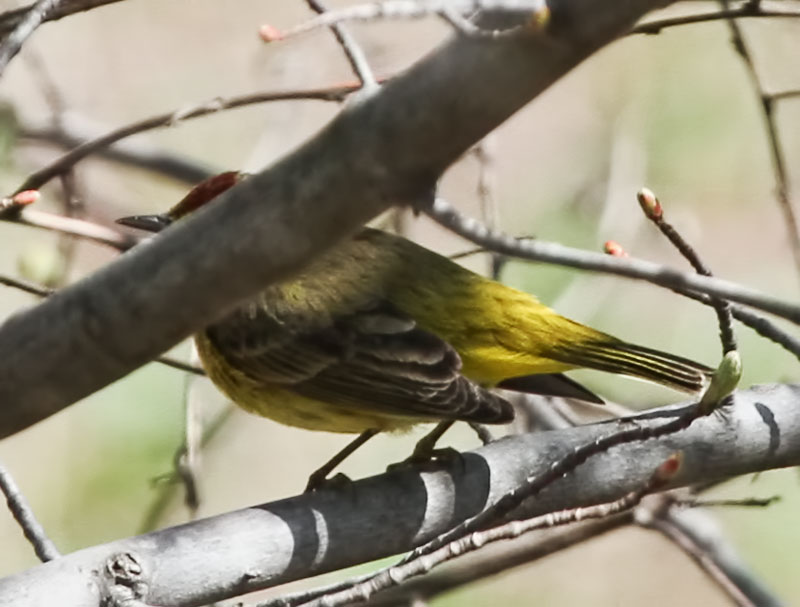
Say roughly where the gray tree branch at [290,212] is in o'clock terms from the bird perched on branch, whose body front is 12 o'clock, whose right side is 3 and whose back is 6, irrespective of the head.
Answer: The gray tree branch is roughly at 9 o'clock from the bird perched on branch.

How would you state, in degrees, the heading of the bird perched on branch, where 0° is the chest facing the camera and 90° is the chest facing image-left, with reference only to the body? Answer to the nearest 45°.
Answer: approximately 90°

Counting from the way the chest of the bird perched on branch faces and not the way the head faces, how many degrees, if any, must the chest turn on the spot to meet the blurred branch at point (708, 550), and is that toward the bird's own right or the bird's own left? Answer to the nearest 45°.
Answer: approximately 180°

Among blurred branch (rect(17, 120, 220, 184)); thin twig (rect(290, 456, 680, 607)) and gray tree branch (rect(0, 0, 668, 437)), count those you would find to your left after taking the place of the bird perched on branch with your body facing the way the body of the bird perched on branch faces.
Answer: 2

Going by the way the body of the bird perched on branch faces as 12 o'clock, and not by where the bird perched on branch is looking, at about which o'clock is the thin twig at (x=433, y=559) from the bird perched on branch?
The thin twig is roughly at 9 o'clock from the bird perched on branch.
